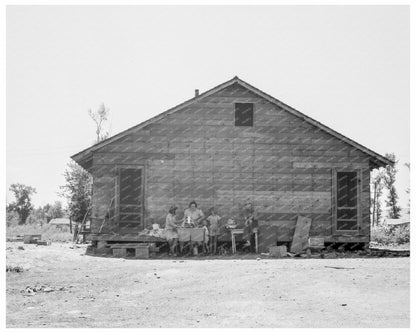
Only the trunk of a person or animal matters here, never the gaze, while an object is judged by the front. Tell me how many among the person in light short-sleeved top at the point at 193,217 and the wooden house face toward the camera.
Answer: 2

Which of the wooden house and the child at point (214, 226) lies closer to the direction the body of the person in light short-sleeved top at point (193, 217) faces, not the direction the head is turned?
the child

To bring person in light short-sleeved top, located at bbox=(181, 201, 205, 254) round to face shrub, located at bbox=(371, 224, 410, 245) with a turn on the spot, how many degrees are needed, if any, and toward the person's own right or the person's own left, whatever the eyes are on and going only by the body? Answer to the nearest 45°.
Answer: approximately 135° to the person's own left

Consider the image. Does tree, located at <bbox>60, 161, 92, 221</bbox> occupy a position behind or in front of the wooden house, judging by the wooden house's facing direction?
behind

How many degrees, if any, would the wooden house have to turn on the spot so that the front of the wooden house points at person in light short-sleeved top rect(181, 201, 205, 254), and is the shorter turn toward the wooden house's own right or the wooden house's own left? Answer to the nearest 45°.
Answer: approximately 45° to the wooden house's own right

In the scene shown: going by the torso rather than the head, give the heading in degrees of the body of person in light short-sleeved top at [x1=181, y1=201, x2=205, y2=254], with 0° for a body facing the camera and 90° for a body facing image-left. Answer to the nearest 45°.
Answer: approximately 0°

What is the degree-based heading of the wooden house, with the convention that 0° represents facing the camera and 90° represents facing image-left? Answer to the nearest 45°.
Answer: approximately 0°
